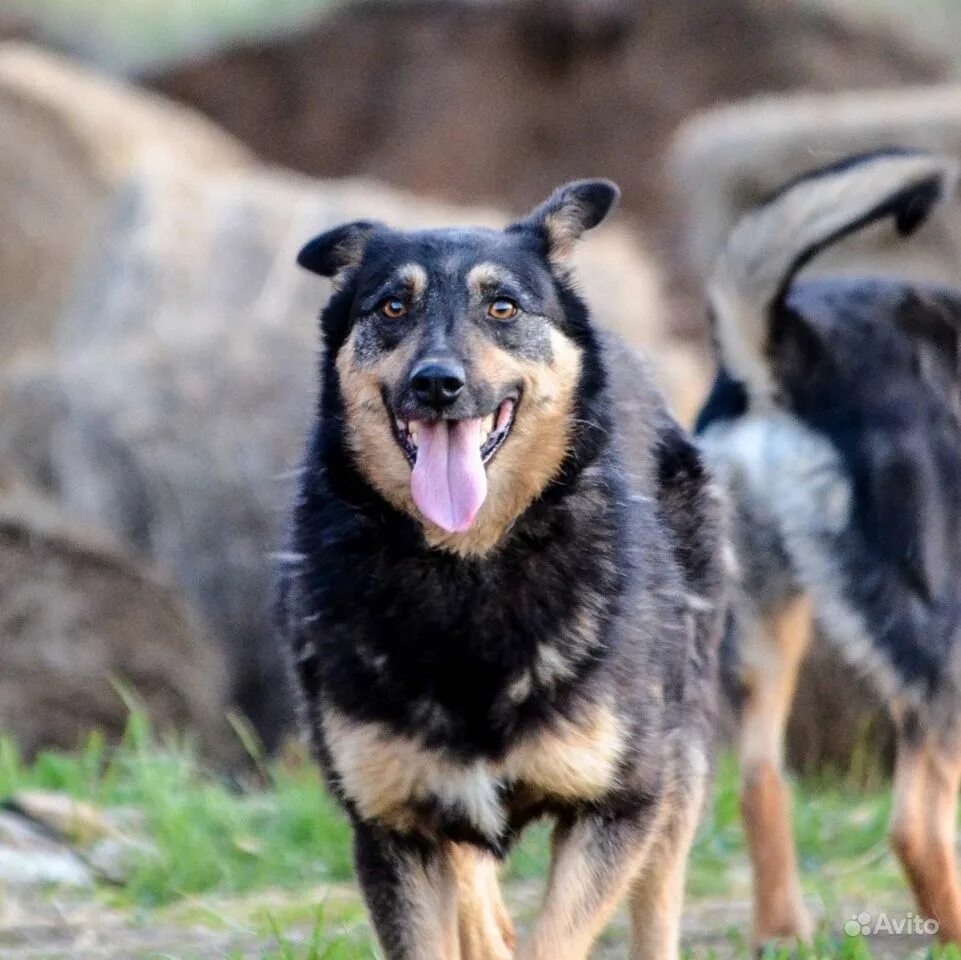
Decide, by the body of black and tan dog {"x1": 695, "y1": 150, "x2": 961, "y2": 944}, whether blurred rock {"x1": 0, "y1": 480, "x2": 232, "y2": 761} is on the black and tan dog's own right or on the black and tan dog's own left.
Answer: on the black and tan dog's own left

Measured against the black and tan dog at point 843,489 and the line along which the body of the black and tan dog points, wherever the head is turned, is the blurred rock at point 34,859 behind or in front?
behind

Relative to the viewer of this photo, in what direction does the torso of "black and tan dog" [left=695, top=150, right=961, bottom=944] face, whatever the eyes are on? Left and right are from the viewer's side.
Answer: facing away from the viewer and to the right of the viewer

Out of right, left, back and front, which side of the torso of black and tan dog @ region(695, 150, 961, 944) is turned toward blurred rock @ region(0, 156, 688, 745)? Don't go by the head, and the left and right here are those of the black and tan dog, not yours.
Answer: left

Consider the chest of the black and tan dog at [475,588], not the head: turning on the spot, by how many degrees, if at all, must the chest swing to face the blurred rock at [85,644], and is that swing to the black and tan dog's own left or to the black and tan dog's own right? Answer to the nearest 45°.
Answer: approximately 135° to the black and tan dog's own right

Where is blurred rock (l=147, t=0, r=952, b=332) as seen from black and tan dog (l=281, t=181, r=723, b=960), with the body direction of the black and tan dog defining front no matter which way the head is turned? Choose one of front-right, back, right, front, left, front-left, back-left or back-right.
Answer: back

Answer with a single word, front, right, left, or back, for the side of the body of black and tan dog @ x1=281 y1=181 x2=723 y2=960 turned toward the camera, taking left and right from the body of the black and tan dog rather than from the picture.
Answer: front
